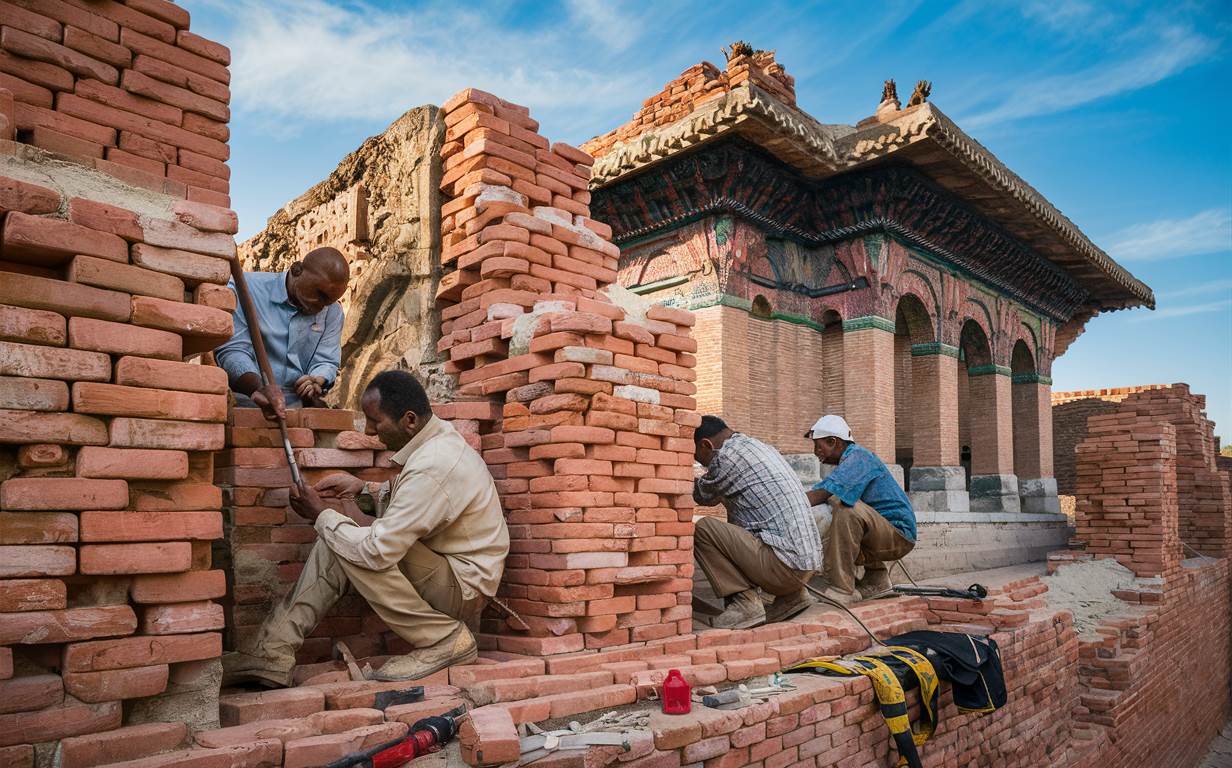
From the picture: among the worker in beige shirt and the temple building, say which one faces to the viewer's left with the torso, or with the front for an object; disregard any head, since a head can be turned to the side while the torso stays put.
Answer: the worker in beige shirt

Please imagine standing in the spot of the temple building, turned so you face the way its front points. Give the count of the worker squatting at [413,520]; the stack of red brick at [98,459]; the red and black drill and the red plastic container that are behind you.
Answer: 0

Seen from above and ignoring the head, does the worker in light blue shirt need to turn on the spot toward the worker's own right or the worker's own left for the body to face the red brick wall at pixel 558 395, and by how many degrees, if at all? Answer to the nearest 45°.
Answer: approximately 45° to the worker's own left

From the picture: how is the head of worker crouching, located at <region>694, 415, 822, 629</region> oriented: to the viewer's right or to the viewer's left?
to the viewer's left

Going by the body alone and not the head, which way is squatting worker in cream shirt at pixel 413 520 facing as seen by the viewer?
to the viewer's left

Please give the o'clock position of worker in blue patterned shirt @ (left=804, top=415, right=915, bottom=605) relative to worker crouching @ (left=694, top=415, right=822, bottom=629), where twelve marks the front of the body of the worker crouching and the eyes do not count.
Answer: The worker in blue patterned shirt is roughly at 4 o'clock from the worker crouching.

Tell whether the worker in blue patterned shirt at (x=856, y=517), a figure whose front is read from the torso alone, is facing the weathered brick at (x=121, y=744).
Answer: no

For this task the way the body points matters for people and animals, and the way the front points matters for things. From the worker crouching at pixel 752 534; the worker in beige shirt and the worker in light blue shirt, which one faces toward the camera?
the worker in light blue shirt

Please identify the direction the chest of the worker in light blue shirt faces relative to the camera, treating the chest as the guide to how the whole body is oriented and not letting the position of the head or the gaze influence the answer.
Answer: toward the camera

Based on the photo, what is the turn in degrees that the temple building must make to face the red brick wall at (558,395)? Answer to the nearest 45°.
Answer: approximately 45° to its right

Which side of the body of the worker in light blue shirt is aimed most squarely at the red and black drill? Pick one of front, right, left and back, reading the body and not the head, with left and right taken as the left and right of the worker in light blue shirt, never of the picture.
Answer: front

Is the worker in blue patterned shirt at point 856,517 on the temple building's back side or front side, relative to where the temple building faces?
on the front side

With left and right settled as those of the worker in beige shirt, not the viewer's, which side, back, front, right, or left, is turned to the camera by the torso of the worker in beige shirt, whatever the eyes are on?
left

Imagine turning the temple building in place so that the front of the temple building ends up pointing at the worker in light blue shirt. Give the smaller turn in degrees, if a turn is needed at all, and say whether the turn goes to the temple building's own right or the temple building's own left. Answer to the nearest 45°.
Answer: approximately 45° to the temple building's own right

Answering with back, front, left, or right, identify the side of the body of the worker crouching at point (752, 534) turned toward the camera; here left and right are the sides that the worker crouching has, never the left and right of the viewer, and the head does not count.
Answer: left

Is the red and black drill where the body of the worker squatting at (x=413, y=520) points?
no

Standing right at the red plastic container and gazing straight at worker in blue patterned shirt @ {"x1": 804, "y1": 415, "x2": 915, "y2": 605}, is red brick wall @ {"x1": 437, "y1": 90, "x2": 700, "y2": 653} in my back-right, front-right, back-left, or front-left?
front-left

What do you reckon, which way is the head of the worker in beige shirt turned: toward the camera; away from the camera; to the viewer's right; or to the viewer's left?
to the viewer's left
